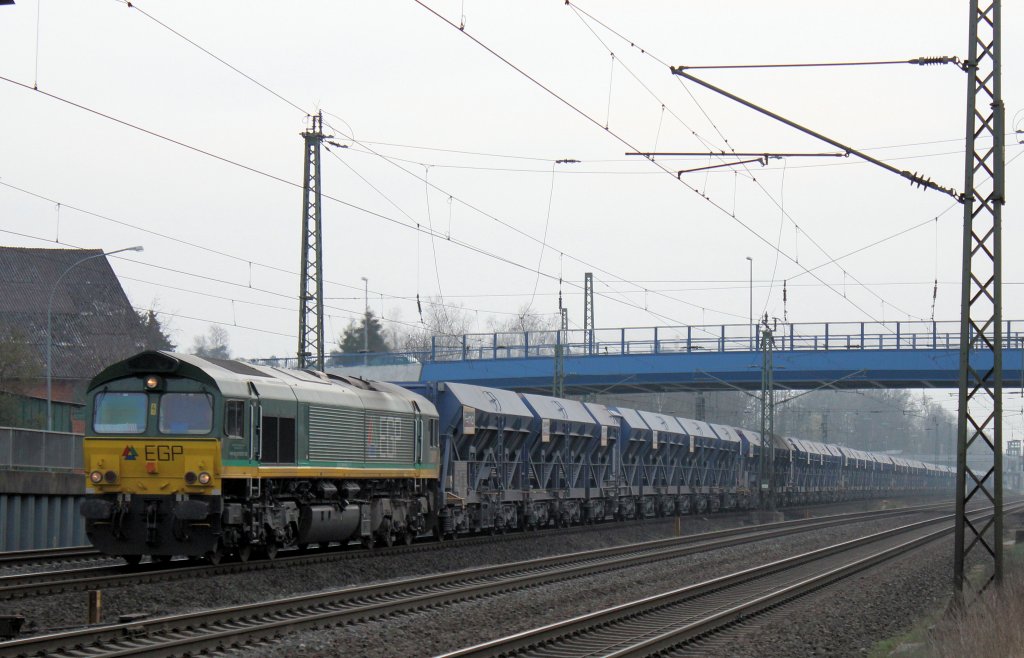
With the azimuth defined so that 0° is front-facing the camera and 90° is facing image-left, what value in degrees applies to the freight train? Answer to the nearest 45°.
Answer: approximately 45°

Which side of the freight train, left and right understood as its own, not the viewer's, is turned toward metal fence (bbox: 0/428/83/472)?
front
